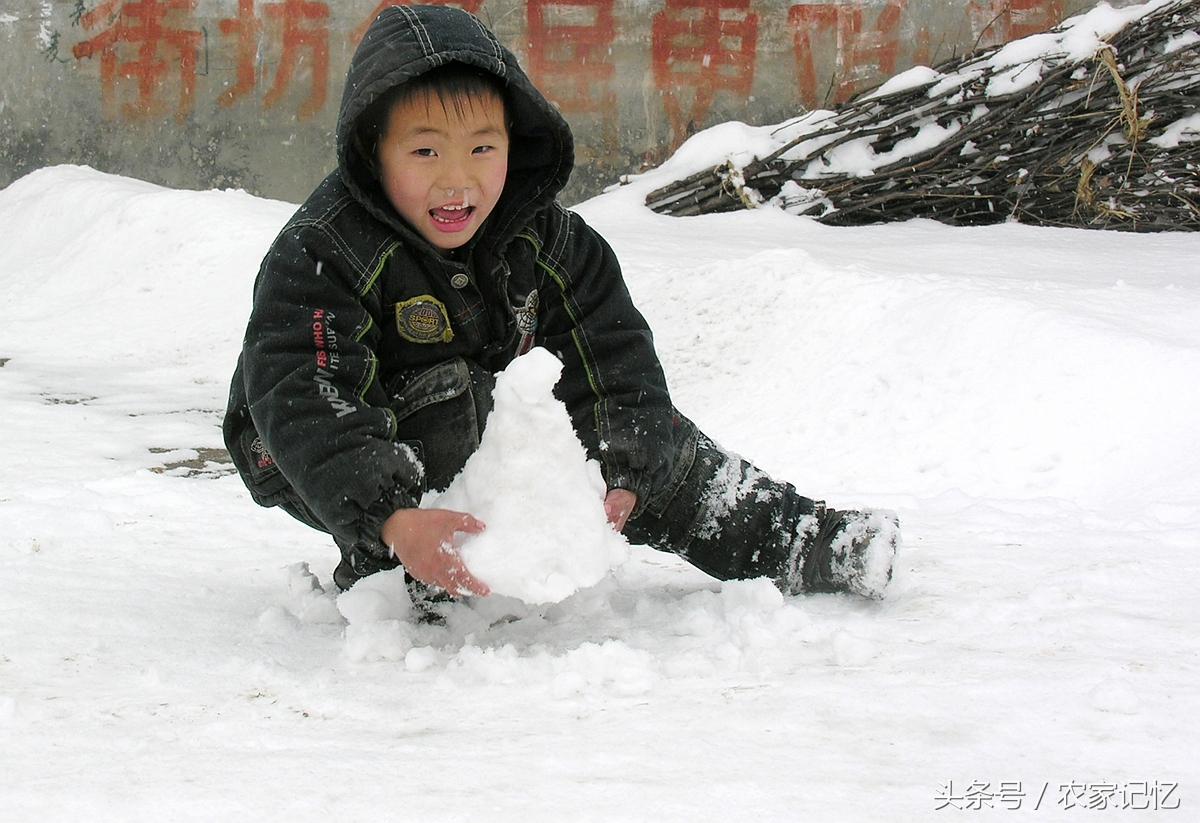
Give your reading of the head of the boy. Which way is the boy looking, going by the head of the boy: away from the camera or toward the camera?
toward the camera

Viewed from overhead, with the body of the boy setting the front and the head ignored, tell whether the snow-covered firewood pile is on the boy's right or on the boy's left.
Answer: on the boy's left

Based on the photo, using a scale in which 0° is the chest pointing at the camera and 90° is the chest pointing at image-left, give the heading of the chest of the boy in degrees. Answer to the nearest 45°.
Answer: approximately 315°
